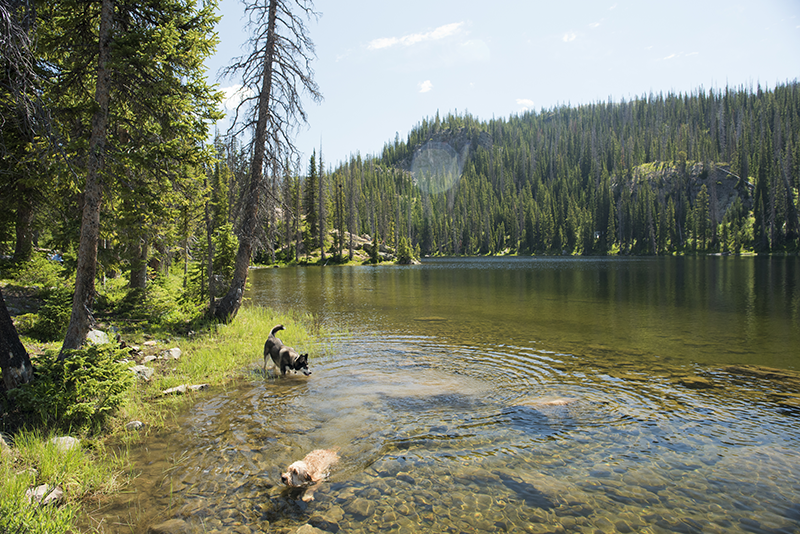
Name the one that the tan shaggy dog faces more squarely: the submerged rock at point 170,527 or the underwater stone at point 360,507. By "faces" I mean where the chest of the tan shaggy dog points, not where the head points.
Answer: the submerged rock

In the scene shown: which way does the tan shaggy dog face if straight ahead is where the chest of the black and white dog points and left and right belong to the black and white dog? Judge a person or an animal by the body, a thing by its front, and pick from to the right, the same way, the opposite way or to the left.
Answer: to the right

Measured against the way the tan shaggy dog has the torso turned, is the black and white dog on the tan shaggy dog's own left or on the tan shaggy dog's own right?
on the tan shaggy dog's own right

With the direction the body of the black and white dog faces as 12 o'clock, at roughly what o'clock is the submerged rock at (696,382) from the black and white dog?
The submerged rock is roughly at 11 o'clock from the black and white dog.

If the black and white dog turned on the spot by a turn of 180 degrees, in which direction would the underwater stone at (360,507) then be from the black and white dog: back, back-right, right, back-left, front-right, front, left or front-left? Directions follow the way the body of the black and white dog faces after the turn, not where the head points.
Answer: back-left

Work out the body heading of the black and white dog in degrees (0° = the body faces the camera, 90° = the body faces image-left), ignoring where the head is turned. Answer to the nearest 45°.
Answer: approximately 315°

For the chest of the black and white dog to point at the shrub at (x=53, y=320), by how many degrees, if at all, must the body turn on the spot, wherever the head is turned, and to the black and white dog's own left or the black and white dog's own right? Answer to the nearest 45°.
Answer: approximately 135° to the black and white dog's own right

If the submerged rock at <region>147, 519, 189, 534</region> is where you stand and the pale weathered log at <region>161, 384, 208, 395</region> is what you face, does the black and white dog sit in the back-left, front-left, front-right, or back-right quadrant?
front-right

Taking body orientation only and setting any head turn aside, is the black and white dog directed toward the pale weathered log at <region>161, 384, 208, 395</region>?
no

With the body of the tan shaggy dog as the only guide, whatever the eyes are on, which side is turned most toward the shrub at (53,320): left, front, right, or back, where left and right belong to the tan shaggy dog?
right

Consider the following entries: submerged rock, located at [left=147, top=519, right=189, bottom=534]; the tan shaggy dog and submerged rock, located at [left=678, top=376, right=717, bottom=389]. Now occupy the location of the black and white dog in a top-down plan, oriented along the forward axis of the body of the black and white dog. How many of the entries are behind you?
0

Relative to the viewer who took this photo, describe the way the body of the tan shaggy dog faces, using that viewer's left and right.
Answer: facing the viewer and to the left of the viewer

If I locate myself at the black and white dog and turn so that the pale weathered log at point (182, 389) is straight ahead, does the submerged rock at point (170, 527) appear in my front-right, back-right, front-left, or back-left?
front-left

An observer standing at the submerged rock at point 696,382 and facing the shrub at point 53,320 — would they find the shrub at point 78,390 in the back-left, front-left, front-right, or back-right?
front-left

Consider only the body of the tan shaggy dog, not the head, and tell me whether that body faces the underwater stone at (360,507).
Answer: no

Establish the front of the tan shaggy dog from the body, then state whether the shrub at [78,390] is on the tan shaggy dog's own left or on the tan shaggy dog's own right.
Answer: on the tan shaggy dog's own right

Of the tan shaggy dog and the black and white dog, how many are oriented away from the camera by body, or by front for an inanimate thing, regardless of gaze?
0

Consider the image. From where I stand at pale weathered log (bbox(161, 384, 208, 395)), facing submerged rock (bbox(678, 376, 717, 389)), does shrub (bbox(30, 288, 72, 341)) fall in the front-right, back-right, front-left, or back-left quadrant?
back-left
